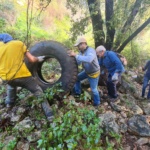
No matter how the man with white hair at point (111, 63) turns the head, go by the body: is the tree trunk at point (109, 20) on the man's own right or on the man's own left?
on the man's own right

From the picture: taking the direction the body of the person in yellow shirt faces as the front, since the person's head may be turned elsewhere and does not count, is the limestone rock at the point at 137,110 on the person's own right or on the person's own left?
on the person's own right

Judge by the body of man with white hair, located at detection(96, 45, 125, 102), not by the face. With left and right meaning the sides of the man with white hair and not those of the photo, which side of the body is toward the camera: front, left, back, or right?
left
